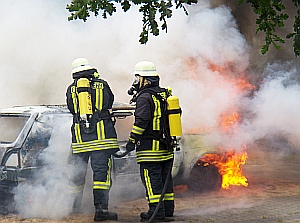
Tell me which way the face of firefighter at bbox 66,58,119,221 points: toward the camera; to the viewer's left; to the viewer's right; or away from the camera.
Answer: away from the camera

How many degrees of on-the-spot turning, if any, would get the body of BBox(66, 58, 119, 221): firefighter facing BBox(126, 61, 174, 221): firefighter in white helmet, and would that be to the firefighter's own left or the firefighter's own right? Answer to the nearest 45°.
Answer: approximately 45° to the firefighter's own right

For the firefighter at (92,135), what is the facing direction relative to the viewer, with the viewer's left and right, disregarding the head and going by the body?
facing away from the viewer and to the right of the viewer

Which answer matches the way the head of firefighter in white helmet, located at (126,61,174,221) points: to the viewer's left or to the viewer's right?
to the viewer's left

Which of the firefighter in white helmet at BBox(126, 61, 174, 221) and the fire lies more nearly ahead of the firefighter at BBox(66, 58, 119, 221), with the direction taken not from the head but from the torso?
the fire

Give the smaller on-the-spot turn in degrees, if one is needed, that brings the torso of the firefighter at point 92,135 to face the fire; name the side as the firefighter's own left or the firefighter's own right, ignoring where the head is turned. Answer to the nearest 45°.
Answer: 0° — they already face it
